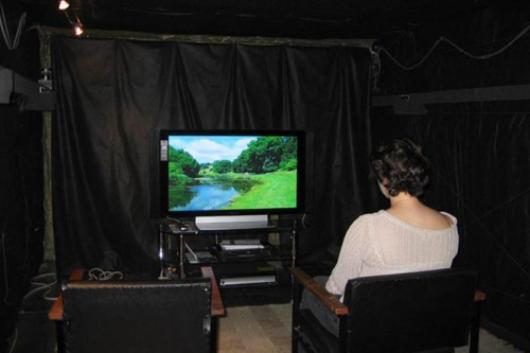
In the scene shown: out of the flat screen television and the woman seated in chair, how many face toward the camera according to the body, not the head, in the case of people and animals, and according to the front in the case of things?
1

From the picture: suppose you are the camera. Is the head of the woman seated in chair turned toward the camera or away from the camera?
away from the camera

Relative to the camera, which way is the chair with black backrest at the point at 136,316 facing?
away from the camera
